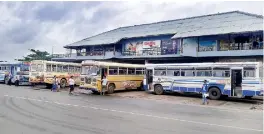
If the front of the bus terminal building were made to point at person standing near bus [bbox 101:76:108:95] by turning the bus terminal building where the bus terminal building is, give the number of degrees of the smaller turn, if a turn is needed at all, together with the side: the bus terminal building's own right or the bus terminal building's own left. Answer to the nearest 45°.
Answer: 0° — it already faces them

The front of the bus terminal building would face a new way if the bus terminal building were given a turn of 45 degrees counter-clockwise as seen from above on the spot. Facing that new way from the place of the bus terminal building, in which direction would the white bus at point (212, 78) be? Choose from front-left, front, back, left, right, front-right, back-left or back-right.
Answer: front

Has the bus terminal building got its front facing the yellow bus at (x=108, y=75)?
yes

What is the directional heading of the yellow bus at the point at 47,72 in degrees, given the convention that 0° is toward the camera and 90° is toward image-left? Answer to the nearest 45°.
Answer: approximately 45°

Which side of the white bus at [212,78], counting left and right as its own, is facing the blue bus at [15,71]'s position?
front

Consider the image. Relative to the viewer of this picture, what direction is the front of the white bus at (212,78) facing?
facing to the left of the viewer

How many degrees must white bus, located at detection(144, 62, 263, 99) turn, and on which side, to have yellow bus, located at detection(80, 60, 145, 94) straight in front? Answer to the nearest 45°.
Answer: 0° — it already faces it
